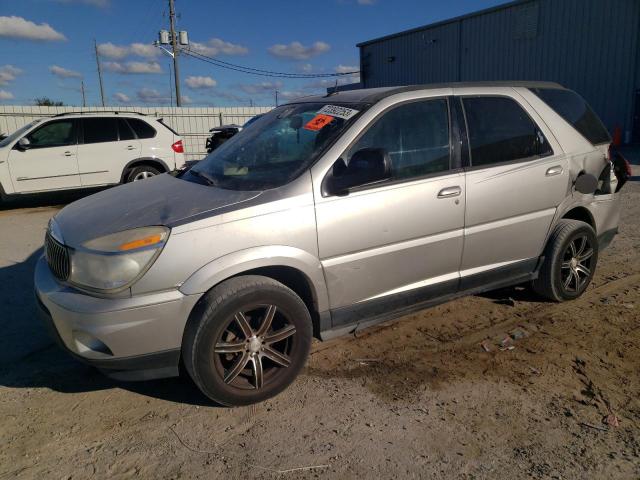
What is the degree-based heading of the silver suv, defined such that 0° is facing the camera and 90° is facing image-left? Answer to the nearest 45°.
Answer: approximately 45°

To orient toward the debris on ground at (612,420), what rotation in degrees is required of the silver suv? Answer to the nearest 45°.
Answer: approximately 135° to its left

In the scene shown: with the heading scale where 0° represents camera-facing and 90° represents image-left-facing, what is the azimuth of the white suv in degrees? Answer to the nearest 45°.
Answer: approximately 90°

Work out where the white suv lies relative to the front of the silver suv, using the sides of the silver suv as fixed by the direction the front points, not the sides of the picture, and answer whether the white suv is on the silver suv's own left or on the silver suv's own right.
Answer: on the silver suv's own right

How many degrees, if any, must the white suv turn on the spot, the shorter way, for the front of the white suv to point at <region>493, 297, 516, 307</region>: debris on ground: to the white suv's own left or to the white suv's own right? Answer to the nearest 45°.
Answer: approximately 135° to the white suv's own left

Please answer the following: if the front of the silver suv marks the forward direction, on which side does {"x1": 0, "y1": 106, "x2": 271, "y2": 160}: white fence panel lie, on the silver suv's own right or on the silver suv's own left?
on the silver suv's own right

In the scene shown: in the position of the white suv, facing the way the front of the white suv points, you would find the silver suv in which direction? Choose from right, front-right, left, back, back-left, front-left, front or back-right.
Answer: left

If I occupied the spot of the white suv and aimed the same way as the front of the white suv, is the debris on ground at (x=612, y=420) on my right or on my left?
on my left

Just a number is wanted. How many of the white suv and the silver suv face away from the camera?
0

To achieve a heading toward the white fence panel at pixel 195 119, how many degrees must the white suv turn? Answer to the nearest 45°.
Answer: approximately 90° to its right

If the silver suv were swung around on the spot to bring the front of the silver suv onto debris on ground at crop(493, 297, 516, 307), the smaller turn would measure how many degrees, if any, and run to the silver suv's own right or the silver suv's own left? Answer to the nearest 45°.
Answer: approximately 180°
